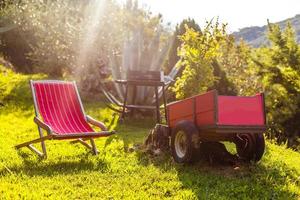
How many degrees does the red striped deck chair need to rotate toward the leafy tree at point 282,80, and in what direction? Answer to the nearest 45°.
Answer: approximately 90° to its left

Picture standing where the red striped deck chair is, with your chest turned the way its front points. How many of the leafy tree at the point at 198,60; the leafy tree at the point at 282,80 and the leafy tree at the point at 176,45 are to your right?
0

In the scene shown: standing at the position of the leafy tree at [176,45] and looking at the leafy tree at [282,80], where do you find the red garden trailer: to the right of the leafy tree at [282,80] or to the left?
right

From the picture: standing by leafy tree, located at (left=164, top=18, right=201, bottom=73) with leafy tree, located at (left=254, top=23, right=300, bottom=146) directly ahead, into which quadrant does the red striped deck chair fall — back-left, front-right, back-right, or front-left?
front-right

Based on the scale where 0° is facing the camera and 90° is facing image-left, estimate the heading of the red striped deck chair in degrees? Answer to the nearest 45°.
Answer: approximately 315°

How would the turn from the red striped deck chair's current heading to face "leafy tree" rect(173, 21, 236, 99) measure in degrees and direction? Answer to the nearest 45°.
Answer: approximately 45° to its left

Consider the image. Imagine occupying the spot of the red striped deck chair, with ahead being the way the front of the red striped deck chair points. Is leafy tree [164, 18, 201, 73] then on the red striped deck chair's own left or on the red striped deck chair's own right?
on the red striped deck chair's own left

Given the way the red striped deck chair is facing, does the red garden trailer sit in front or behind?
in front
